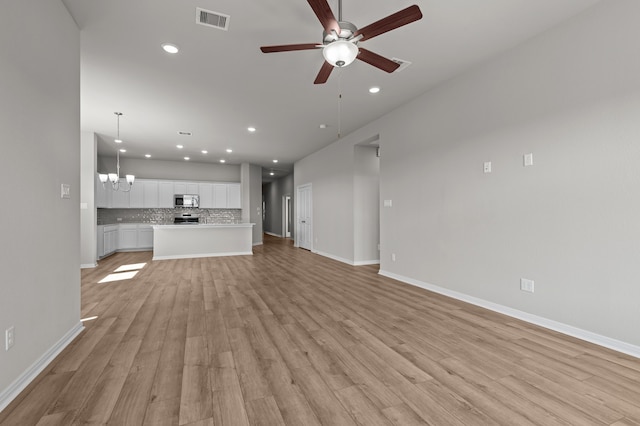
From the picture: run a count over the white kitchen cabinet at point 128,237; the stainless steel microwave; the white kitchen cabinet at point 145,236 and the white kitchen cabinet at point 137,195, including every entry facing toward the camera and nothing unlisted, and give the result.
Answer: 4

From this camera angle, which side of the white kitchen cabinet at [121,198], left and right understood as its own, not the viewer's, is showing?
front

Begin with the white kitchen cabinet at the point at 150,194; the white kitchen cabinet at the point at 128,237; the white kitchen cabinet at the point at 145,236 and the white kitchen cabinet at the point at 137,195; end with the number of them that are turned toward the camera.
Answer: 4

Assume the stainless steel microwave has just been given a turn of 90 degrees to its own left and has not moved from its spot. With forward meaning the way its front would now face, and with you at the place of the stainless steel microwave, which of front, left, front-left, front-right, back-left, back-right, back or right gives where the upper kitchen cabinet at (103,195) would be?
back

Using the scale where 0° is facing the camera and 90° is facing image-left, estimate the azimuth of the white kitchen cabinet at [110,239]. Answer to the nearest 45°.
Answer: approximately 315°

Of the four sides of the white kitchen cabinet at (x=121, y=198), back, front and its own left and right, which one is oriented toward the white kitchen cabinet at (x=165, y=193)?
left

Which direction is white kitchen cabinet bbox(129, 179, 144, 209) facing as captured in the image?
toward the camera

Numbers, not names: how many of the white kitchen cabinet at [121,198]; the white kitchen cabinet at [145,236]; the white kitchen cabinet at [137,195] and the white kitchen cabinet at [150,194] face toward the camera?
4

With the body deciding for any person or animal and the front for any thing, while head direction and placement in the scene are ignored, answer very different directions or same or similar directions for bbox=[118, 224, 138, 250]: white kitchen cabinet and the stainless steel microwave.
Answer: same or similar directions

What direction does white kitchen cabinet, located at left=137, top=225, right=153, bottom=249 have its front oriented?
toward the camera

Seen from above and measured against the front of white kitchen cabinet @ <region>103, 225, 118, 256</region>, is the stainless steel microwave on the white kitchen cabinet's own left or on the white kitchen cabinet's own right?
on the white kitchen cabinet's own left
